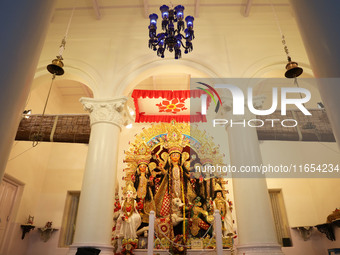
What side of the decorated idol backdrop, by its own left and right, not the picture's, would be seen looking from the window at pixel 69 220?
right

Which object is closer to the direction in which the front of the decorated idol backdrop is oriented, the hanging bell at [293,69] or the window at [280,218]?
the hanging bell

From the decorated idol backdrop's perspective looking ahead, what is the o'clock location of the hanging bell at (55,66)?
The hanging bell is roughly at 1 o'clock from the decorated idol backdrop.

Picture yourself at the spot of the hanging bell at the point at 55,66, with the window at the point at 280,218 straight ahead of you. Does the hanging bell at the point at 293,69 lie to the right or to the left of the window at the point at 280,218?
right

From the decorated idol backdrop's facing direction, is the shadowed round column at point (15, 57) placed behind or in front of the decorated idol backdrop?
in front

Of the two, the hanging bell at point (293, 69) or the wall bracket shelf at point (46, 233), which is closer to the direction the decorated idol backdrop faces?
the hanging bell

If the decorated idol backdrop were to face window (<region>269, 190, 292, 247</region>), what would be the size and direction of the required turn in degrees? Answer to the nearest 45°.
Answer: approximately 90° to its left

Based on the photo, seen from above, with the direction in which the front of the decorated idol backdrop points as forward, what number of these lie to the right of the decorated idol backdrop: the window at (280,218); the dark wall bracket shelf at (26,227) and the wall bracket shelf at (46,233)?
2

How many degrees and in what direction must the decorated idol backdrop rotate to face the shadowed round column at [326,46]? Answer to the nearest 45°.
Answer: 0° — it already faces it

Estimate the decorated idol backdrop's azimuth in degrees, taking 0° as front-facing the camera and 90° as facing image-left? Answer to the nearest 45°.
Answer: approximately 0°

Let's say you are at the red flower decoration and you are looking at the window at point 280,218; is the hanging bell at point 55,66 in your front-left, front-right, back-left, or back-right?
back-right
